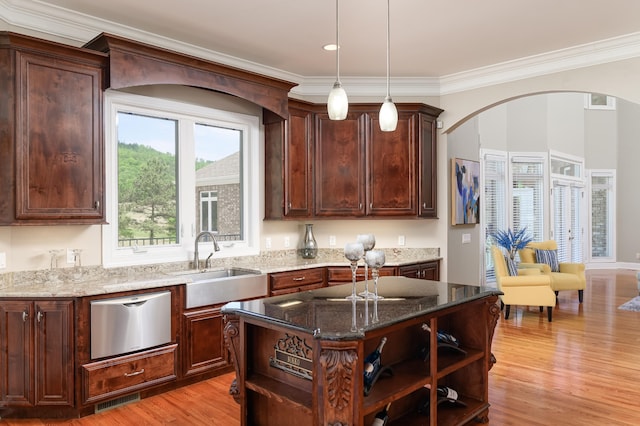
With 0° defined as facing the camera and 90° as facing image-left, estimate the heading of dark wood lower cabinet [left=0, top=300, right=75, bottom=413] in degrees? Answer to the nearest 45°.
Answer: approximately 0°

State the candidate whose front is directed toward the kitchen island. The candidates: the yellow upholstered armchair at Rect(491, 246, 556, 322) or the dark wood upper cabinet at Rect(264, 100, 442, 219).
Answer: the dark wood upper cabinet

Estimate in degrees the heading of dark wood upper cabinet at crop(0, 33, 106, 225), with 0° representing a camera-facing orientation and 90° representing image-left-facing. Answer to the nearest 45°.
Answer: approximately 315°

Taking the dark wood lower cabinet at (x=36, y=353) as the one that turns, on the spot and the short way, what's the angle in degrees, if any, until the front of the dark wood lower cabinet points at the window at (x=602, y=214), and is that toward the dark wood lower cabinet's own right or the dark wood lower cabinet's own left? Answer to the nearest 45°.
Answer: approximately 90° to the dark wood lower cabinet's own left

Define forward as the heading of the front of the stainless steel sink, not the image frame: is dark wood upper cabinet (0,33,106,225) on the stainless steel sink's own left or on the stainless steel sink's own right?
on the stainless steel sink's own right

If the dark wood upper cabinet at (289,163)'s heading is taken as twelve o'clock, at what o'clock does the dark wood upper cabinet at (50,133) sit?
the dark wood upper cabinet at (50,133) is roughly at 3 o'clock from the dark wood upper cabinet at (289,163).

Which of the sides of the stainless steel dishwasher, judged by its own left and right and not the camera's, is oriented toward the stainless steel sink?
left
